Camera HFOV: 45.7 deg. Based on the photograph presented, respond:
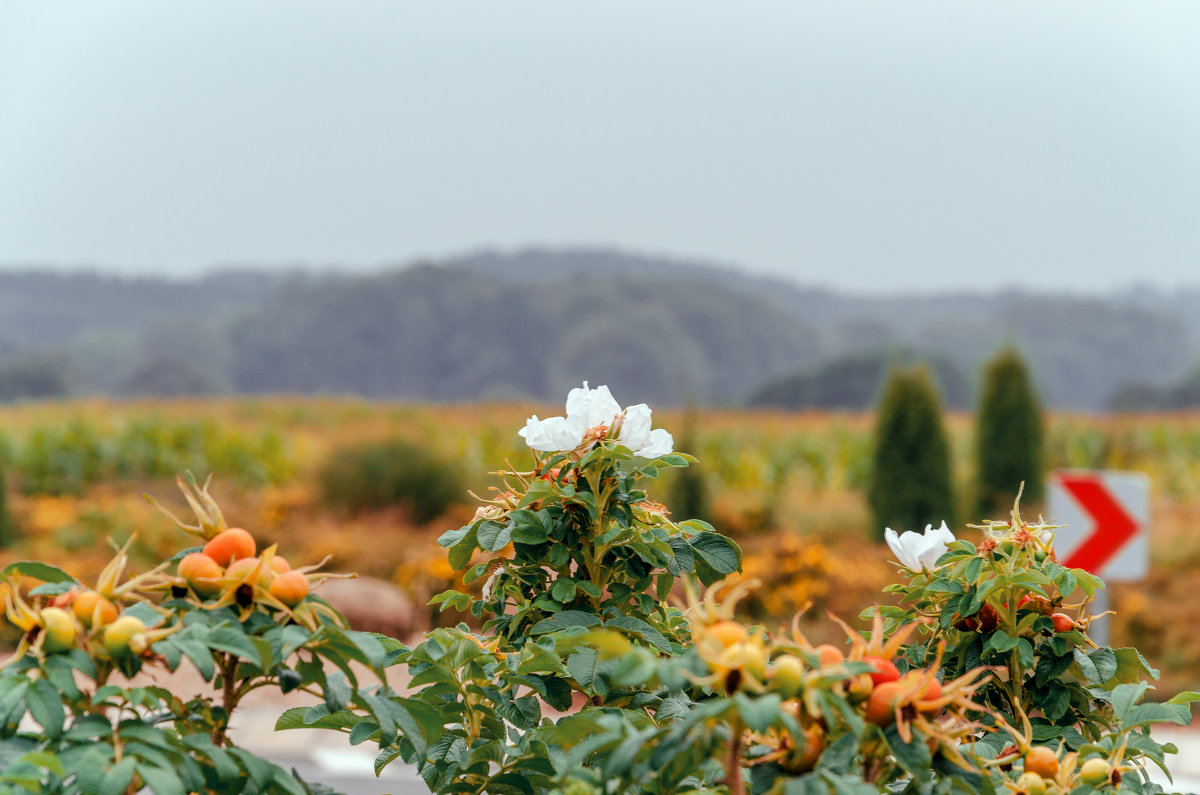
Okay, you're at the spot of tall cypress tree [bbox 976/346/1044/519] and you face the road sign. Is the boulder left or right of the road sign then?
right

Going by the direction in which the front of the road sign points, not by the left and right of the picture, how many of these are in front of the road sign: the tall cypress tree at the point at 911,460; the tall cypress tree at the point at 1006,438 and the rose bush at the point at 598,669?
1

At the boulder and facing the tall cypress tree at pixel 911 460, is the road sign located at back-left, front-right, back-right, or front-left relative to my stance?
front-right

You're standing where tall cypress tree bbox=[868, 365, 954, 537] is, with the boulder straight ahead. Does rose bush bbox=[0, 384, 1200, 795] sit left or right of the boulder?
left

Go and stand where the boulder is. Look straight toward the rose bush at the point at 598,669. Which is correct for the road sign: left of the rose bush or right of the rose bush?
left

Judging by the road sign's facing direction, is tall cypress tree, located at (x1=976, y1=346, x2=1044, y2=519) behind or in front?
behind

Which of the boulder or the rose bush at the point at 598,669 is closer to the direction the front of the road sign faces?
the rose bush

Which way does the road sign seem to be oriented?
toward the camera

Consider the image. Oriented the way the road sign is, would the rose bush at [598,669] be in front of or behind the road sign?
in front

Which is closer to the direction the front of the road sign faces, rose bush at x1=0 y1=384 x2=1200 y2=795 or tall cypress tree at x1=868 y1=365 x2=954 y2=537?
the rose bush

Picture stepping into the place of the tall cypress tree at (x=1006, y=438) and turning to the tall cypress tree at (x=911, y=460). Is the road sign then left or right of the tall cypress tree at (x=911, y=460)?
left

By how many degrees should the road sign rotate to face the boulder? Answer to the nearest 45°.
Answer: approximately 90° to its right

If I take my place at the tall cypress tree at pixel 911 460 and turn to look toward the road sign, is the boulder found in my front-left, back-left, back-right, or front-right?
front-right
